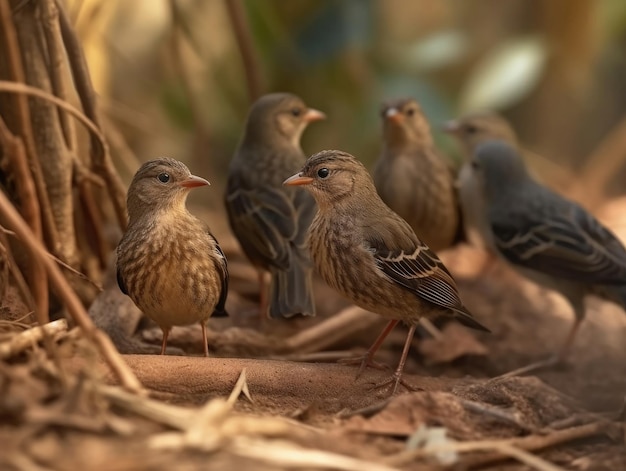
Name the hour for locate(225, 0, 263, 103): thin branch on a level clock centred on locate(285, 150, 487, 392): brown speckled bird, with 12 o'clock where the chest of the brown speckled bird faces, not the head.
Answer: The thin branch is roughly at 2 o'clock from the brown speckled bird.

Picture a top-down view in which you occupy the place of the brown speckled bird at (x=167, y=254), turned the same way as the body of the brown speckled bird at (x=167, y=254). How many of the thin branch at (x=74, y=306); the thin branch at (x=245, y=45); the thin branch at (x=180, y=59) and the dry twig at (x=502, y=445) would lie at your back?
2

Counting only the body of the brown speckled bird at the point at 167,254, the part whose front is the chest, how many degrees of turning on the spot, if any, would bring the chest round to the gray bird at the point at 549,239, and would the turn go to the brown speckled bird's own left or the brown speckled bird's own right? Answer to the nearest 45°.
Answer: approximately 135° to the brown speckled bird's own left

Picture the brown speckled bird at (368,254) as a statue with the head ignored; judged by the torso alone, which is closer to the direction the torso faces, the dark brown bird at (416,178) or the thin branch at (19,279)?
the thin branch

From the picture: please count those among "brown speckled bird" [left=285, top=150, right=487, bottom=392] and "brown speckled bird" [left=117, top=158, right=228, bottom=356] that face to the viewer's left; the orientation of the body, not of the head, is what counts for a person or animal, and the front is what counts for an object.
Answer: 1

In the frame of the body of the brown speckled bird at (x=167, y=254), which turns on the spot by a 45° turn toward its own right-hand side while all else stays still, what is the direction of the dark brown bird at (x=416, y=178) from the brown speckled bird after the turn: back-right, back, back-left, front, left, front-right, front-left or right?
back

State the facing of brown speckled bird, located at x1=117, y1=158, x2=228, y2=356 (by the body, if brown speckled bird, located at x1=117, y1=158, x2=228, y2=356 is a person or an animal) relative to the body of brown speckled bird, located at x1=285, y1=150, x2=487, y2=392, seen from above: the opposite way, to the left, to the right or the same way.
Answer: to the left

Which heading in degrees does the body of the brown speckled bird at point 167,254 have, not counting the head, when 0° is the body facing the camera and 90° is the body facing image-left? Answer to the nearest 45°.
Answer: approximately 0°

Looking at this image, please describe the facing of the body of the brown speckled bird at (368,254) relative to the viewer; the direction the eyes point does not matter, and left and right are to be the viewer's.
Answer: facing to the left of the viewer

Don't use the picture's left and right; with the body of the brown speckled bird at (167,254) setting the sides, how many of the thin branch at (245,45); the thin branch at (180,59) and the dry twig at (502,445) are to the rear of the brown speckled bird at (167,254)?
2

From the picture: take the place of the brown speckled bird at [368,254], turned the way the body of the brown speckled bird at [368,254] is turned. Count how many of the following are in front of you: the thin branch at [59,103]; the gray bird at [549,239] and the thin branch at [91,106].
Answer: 2
